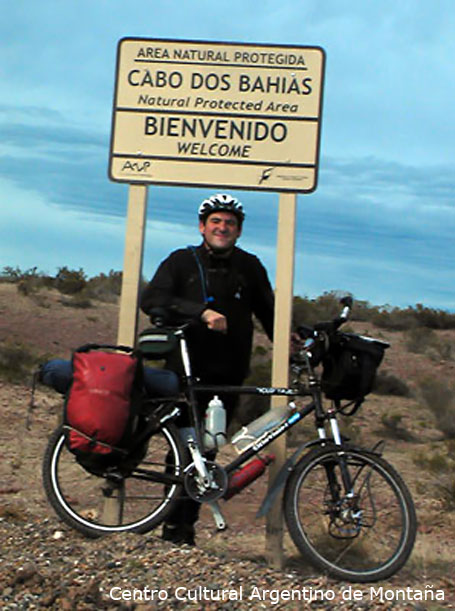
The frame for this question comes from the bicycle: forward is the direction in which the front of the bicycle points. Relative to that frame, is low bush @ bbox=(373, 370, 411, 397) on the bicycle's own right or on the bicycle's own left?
on the bicycle's own left

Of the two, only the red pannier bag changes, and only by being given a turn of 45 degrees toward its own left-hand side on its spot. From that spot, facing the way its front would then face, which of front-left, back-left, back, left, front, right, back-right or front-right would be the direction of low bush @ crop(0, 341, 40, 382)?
back-left

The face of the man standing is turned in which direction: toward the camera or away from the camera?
toward the camera

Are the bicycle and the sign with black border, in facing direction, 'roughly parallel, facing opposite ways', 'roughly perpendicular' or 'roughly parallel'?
roughly perpendicular

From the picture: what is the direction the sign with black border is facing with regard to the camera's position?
facing the viewer

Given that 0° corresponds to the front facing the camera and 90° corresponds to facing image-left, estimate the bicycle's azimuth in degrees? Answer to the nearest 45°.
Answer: approximately 270°
